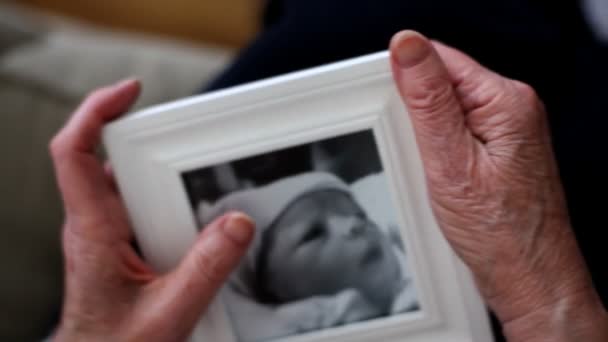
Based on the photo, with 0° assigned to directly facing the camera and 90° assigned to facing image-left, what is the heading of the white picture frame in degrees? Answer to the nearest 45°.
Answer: approximately 0°

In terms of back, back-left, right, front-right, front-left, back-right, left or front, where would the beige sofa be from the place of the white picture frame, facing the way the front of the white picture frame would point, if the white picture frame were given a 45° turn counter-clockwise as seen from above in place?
back
